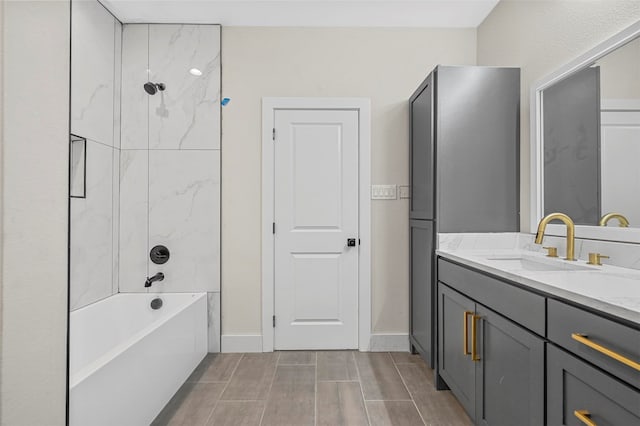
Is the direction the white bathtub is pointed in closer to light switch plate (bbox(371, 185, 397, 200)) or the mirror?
the mirror

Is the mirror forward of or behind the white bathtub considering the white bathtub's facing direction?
forward

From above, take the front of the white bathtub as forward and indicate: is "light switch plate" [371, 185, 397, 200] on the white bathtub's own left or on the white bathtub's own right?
on the white bathtub's own left

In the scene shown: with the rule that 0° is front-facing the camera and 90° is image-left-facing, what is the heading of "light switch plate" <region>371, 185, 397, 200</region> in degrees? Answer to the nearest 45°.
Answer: approximately 0°

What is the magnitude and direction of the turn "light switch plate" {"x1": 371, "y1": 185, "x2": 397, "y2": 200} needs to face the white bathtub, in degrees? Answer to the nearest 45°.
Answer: approximately 45° to its right

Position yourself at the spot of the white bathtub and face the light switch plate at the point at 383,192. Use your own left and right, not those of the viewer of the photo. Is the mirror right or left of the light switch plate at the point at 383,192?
right

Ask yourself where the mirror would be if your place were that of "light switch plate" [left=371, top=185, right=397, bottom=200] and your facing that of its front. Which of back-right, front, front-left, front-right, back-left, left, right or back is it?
front-left

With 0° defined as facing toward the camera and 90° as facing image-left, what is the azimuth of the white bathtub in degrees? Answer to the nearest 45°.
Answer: approximately 315°

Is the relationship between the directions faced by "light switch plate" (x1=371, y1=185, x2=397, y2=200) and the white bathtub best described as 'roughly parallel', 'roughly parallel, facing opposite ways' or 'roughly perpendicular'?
roughly perpendicular

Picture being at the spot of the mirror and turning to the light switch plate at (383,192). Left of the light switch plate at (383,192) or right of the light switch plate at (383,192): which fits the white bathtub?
left
